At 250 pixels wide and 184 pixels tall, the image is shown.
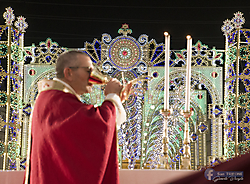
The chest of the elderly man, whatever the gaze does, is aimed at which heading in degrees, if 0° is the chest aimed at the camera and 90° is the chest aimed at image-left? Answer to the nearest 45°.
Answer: approximately 270°

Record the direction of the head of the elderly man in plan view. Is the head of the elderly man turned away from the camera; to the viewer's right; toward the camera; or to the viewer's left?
to the viewer's right
